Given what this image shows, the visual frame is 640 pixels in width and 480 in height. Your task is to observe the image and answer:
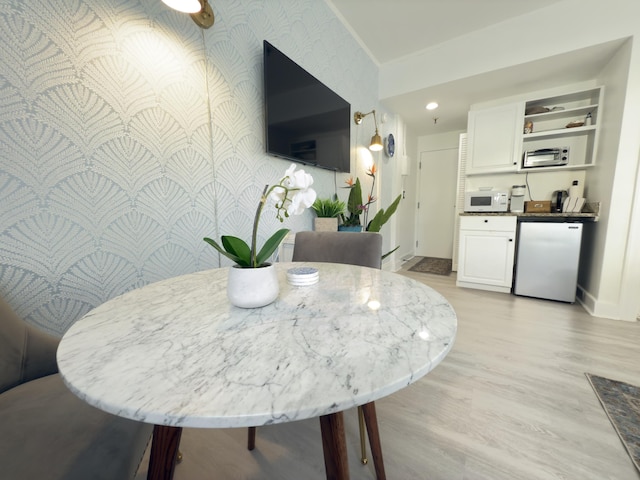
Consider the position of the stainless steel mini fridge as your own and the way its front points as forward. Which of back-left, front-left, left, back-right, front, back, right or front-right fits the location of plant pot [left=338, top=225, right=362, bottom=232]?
front-right

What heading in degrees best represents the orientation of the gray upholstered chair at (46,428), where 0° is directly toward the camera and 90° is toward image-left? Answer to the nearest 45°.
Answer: approximately 315°

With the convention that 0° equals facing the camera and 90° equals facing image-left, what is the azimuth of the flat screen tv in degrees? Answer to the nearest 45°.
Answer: approximately 315°

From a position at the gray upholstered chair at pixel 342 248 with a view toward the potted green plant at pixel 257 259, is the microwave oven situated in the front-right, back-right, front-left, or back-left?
back-left

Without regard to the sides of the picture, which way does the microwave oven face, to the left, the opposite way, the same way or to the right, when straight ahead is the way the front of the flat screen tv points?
to the right

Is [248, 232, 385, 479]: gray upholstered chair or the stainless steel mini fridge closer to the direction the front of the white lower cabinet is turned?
the gray upholstered chair

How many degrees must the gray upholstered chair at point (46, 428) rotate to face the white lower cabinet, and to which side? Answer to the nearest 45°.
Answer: approximately 45° to its left
